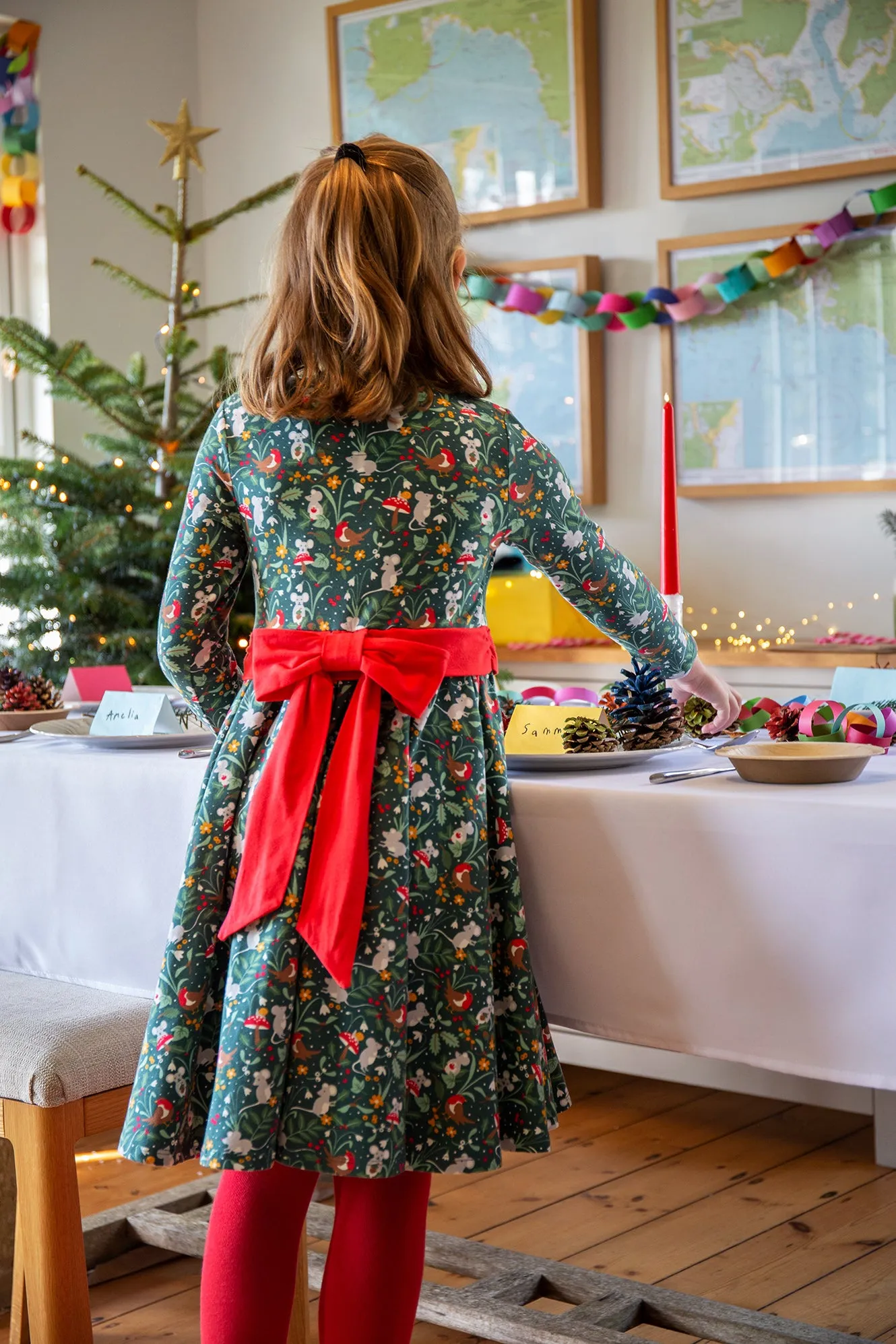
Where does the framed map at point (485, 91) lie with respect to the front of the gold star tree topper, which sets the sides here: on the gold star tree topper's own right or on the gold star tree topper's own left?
on the gold star tree topper's own left

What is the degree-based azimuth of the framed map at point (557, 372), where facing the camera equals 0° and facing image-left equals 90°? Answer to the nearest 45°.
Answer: approximately 45°

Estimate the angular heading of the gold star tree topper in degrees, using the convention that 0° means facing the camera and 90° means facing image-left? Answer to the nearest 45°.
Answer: approximately 0°

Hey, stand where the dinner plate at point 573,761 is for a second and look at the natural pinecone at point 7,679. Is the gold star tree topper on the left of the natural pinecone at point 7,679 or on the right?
right

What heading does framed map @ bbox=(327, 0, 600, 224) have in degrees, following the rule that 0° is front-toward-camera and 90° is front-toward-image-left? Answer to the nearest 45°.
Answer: approximately 45°

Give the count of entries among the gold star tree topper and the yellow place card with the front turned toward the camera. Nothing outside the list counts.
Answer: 2

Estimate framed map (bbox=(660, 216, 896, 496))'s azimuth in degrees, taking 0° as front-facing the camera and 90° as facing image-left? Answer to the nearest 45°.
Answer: approximately 45°
